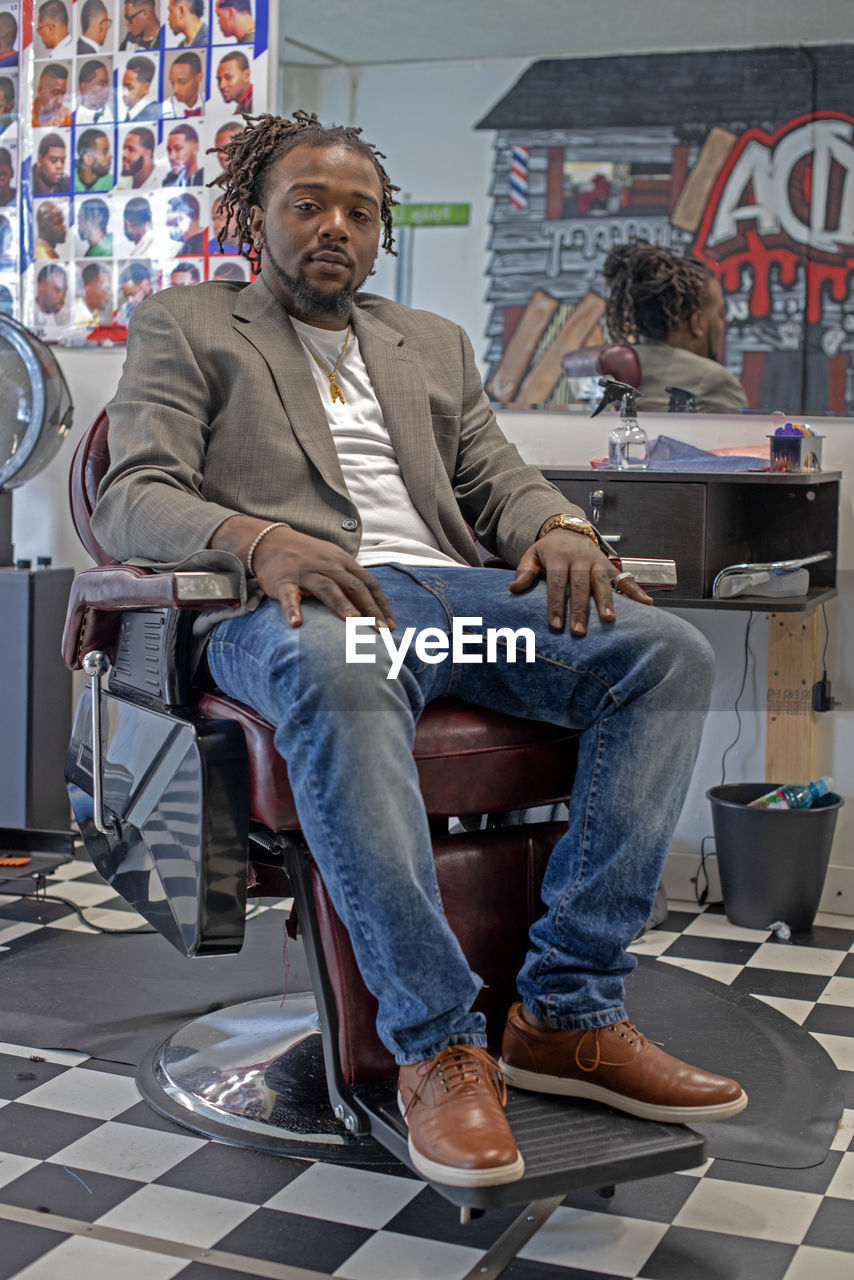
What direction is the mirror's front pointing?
toward the camera

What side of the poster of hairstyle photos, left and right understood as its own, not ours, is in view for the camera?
front

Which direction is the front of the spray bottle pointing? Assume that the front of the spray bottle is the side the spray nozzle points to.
to the viewer's left

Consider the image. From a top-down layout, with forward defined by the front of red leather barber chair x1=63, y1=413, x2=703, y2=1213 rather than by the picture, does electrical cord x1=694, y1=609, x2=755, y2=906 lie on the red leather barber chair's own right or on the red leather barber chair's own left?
on the red leather barber chair's own left

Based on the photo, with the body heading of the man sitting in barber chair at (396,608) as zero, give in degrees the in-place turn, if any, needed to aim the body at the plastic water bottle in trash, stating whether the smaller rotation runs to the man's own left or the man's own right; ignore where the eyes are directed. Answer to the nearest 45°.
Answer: approximately 90° to the man's own left

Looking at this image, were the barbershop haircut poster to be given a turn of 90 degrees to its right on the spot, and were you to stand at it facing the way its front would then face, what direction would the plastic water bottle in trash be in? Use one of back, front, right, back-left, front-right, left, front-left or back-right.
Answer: back-left

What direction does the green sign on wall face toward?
toward the camera

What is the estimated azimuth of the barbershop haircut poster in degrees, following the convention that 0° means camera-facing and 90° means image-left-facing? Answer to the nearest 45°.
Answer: approximately 0°

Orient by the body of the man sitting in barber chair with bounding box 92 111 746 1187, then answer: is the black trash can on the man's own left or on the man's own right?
on the man's own left
